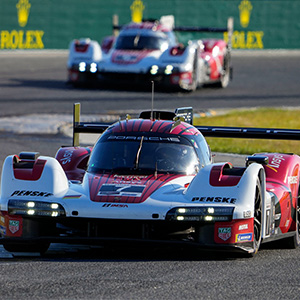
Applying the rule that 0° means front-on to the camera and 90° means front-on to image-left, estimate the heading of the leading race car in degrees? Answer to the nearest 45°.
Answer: approximately 0°

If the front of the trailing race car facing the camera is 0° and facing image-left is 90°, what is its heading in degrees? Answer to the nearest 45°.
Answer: approximately 0°
